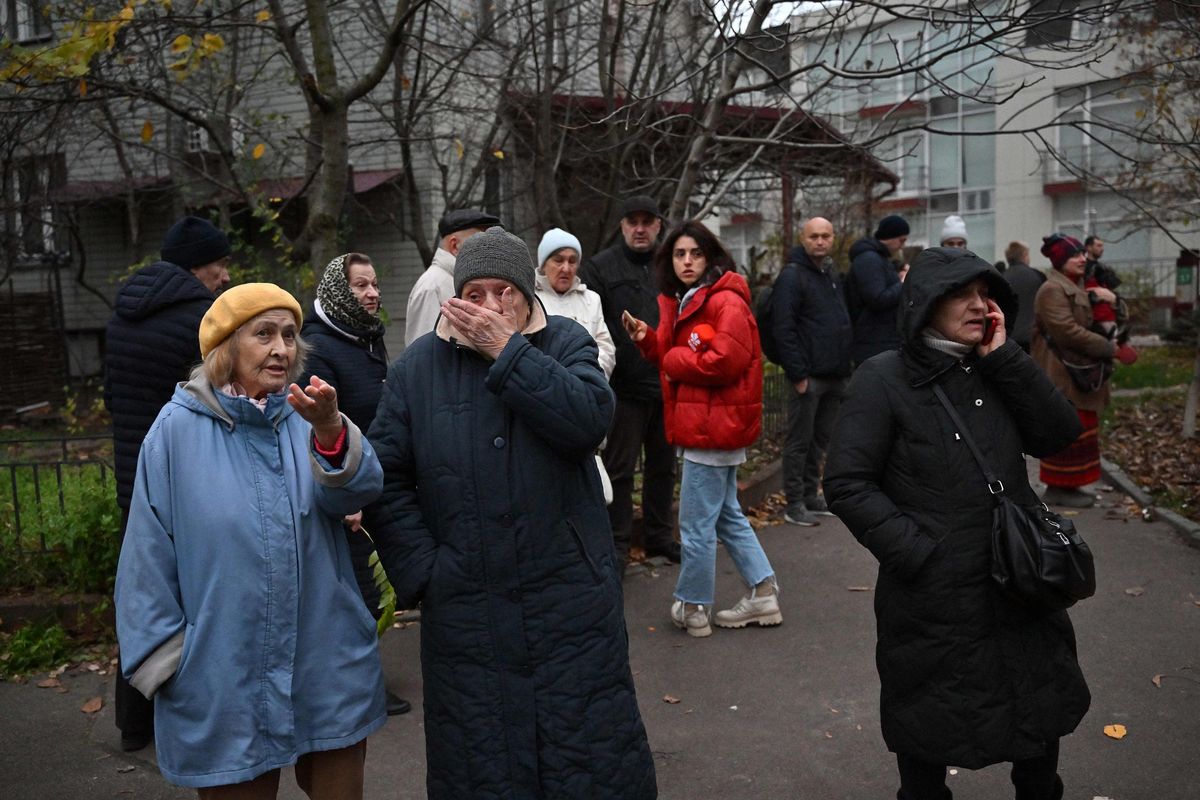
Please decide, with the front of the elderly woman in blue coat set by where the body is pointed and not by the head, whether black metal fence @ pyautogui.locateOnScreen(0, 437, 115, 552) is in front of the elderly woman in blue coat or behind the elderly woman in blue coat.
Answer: behind

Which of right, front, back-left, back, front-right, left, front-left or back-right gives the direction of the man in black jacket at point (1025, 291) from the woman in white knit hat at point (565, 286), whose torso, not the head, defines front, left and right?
back-left

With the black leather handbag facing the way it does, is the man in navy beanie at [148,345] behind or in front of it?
behind

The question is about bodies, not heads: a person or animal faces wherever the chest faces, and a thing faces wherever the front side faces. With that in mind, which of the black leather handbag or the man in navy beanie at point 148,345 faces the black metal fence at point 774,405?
the man in navy beanie

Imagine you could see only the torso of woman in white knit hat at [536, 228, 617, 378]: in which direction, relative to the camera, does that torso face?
toward the camera

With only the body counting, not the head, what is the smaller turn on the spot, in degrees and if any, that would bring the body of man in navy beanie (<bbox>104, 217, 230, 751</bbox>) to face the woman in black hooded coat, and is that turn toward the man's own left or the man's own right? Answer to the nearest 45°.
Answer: approximately 90° to the man's own right

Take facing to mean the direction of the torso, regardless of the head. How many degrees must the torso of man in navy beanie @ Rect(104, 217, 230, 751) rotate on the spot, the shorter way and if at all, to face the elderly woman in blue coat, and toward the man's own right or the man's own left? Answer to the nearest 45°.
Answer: approximately 135° to the man's own right

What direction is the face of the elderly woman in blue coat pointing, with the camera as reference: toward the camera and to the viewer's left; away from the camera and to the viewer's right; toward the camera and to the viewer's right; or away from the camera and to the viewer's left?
toward the camera and to the viewer's right

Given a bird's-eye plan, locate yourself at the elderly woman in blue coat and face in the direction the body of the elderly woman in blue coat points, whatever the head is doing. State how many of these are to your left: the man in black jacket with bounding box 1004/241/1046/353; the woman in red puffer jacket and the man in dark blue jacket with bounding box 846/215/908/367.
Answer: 3

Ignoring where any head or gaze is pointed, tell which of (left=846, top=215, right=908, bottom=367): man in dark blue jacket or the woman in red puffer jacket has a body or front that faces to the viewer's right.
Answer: the man in dark blue jacket

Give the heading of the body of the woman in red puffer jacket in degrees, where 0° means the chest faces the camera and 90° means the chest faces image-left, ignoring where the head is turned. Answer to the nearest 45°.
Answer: approximately 45°
